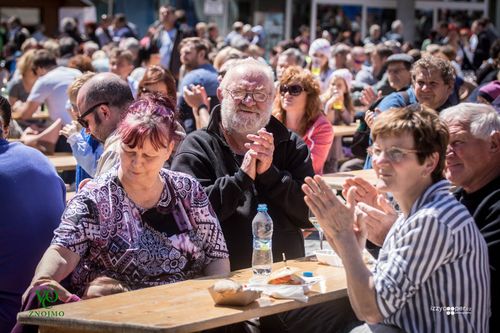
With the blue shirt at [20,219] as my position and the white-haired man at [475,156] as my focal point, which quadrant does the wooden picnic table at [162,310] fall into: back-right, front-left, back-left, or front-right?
front-right

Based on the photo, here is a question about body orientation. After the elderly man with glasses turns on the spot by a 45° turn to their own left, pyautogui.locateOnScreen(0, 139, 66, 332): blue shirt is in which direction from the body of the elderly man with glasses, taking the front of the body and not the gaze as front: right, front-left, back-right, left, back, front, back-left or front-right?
right

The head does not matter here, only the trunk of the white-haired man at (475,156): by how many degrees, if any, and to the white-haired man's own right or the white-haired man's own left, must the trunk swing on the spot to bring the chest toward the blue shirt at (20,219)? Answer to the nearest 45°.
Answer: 0° — they already face it

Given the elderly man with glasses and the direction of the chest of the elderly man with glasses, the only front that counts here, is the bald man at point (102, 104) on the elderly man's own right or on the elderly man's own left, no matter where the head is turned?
on the elderly man's own right

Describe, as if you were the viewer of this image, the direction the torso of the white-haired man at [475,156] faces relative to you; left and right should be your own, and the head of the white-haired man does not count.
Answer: facing to the left of the viewer

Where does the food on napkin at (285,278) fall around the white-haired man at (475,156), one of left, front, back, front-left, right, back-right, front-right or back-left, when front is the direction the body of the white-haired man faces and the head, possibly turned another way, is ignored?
front-left

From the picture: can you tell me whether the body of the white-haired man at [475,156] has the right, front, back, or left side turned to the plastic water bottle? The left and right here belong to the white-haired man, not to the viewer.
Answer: front

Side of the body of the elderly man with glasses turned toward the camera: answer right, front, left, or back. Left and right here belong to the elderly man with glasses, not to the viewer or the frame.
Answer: front

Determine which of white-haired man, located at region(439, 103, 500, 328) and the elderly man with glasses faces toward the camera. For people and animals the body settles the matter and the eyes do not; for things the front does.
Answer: the elderly man with glasses

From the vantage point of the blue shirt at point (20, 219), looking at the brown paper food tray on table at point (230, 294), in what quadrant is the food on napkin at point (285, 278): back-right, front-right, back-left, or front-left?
front-left

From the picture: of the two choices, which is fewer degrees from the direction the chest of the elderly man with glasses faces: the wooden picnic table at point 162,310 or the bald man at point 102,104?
the wooden picnic table

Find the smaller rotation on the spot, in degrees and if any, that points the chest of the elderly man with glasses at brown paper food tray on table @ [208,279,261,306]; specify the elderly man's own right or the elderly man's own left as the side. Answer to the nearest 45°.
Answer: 0° — they already face it

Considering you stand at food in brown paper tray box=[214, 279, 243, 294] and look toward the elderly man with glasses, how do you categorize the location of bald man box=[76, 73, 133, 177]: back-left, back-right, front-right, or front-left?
front-left
